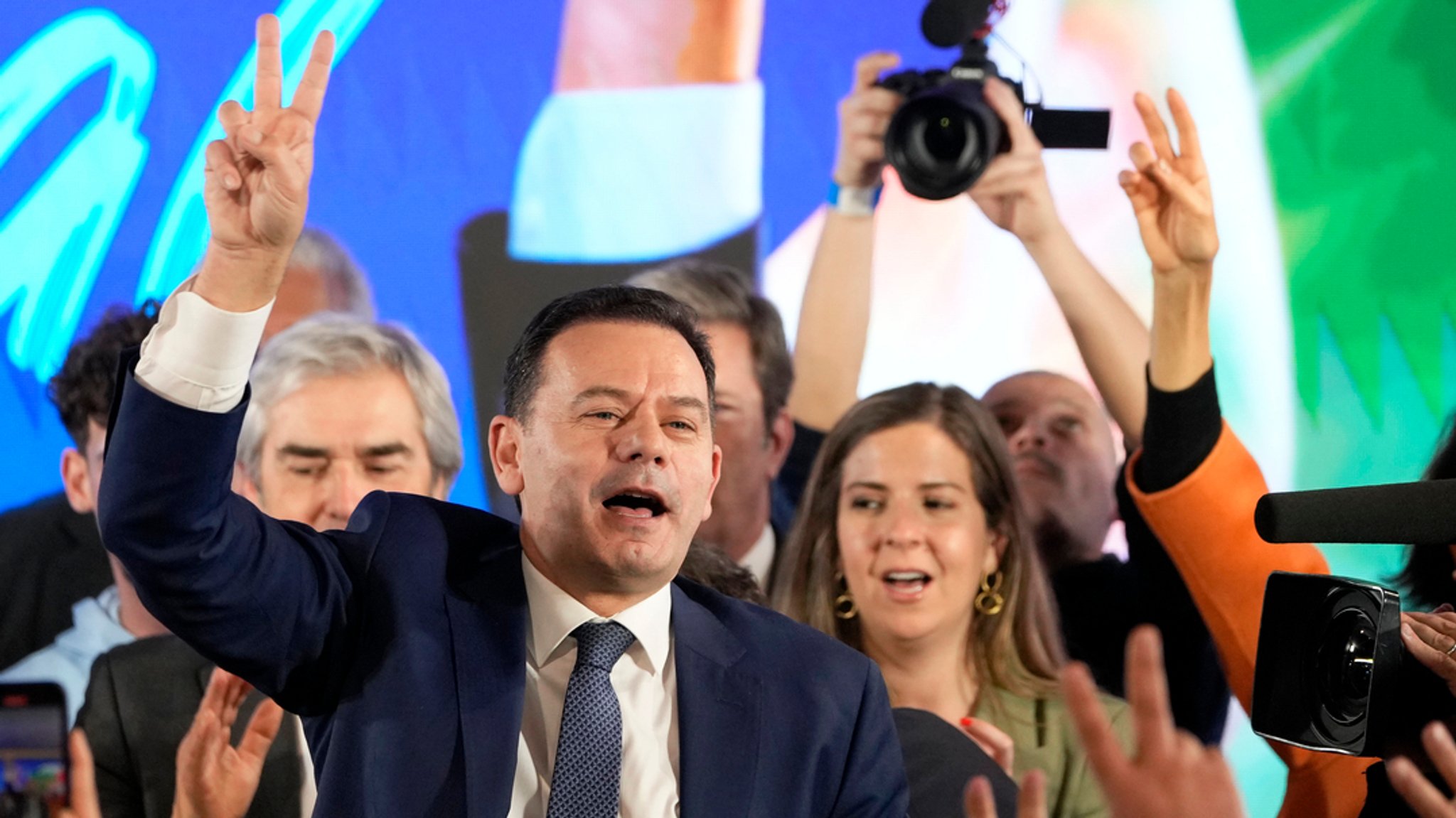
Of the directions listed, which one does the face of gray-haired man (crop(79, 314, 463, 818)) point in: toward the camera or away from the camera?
toward the camera

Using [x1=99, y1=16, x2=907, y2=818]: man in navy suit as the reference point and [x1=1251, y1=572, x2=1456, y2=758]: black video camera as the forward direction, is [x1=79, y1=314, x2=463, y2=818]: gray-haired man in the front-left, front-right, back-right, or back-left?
back-left

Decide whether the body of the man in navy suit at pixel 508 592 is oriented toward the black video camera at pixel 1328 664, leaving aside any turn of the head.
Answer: no

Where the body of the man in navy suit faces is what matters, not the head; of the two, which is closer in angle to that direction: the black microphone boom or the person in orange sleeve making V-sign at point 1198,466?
the black microphone boom

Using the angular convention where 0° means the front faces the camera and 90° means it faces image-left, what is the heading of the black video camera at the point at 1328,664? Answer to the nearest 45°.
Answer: approximately 45°

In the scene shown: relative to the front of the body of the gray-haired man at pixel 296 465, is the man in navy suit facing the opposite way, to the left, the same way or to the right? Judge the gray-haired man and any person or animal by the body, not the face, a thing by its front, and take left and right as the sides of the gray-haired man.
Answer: the same way

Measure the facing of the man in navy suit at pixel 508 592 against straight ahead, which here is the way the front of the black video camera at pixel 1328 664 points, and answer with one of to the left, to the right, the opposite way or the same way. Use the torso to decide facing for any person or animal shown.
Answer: to the left

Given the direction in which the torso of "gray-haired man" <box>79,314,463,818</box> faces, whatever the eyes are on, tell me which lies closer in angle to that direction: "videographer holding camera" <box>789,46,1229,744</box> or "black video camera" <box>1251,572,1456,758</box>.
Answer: the black video camera

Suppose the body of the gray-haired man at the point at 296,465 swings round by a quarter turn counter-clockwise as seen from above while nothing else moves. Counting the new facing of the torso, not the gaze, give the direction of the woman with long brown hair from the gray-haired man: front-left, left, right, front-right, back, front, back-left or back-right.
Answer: front

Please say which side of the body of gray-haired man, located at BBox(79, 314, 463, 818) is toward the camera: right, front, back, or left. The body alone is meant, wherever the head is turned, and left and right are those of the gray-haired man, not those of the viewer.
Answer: front

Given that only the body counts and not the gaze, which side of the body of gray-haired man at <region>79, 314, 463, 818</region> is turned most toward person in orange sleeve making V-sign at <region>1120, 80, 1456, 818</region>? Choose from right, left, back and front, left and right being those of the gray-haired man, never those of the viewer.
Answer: left

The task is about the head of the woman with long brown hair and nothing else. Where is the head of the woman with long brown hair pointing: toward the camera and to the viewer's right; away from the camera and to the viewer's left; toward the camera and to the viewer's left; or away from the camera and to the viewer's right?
toward the camera and to the viewer's left

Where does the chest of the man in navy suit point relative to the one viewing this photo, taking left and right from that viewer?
facing the viewer

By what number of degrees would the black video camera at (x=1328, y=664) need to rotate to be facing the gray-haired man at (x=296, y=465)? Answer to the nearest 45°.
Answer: approximately 45° to its right

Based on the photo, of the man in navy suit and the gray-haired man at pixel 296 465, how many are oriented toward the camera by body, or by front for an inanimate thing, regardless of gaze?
2
